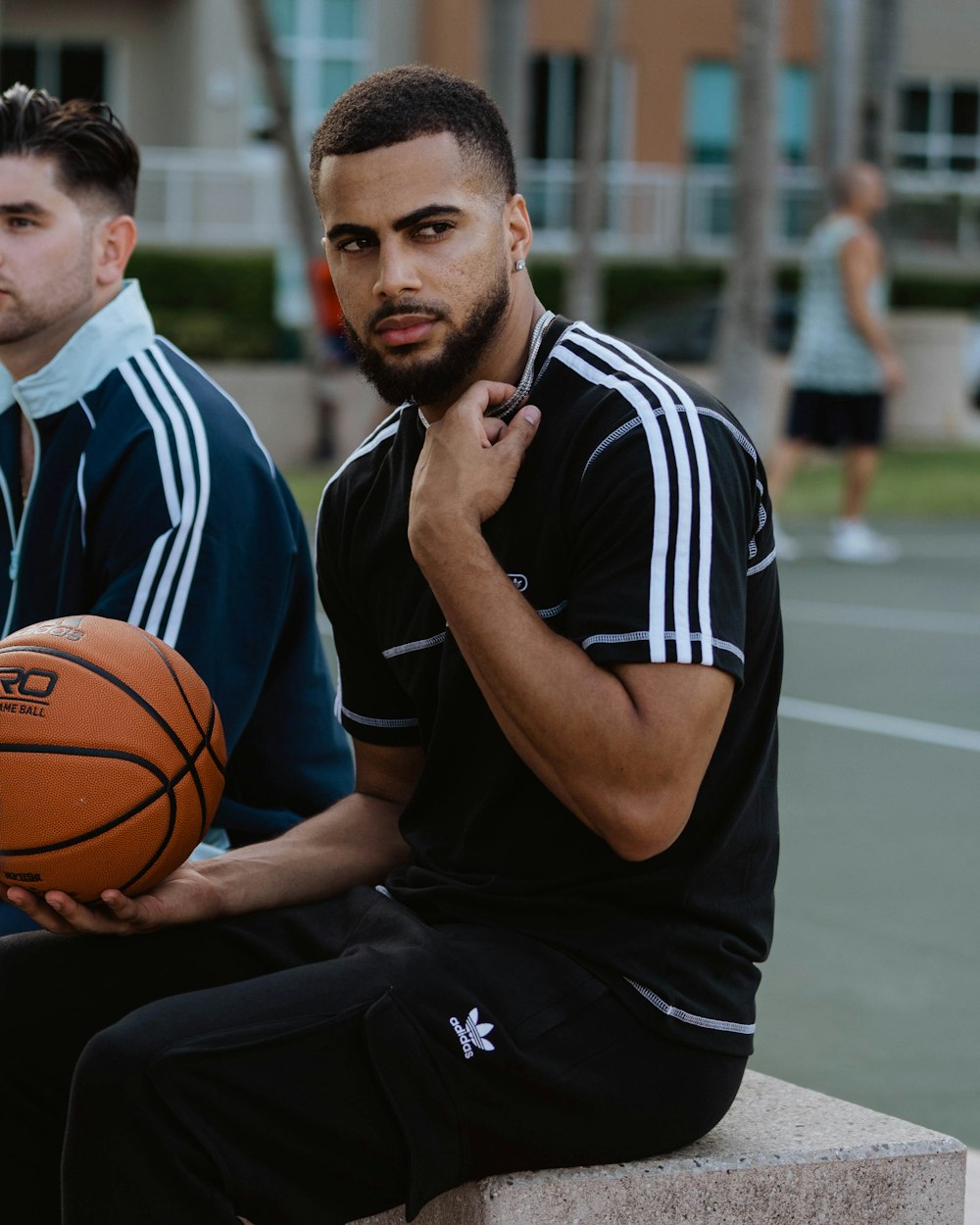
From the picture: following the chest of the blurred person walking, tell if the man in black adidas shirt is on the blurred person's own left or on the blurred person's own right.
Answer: on the blurred person's own right

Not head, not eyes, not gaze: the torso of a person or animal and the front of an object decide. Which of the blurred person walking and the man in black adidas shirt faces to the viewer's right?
the blurred person walking

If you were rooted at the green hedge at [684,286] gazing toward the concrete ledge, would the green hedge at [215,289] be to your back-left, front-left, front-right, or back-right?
front-right

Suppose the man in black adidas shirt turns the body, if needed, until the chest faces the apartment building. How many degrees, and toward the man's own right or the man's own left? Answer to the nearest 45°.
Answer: approximately 135° to the man's own right

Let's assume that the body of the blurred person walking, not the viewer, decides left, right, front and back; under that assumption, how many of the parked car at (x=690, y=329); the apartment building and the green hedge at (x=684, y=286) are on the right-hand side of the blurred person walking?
0

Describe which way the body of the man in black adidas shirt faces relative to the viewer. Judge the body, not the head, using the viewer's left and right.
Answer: facing the viewer and to the left of the viewer

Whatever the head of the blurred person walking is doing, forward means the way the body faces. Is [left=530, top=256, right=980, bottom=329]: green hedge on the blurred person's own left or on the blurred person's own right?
on the blurred person's own left

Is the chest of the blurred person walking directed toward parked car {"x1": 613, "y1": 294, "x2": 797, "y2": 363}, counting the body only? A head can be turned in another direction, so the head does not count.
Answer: no

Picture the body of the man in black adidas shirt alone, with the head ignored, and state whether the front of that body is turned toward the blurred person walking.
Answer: no

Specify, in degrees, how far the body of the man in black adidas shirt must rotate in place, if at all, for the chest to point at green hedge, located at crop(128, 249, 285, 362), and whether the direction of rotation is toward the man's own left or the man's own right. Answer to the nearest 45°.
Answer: approximately 135° to the man's own right

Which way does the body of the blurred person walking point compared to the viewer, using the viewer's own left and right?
facing to the right of the viewer
